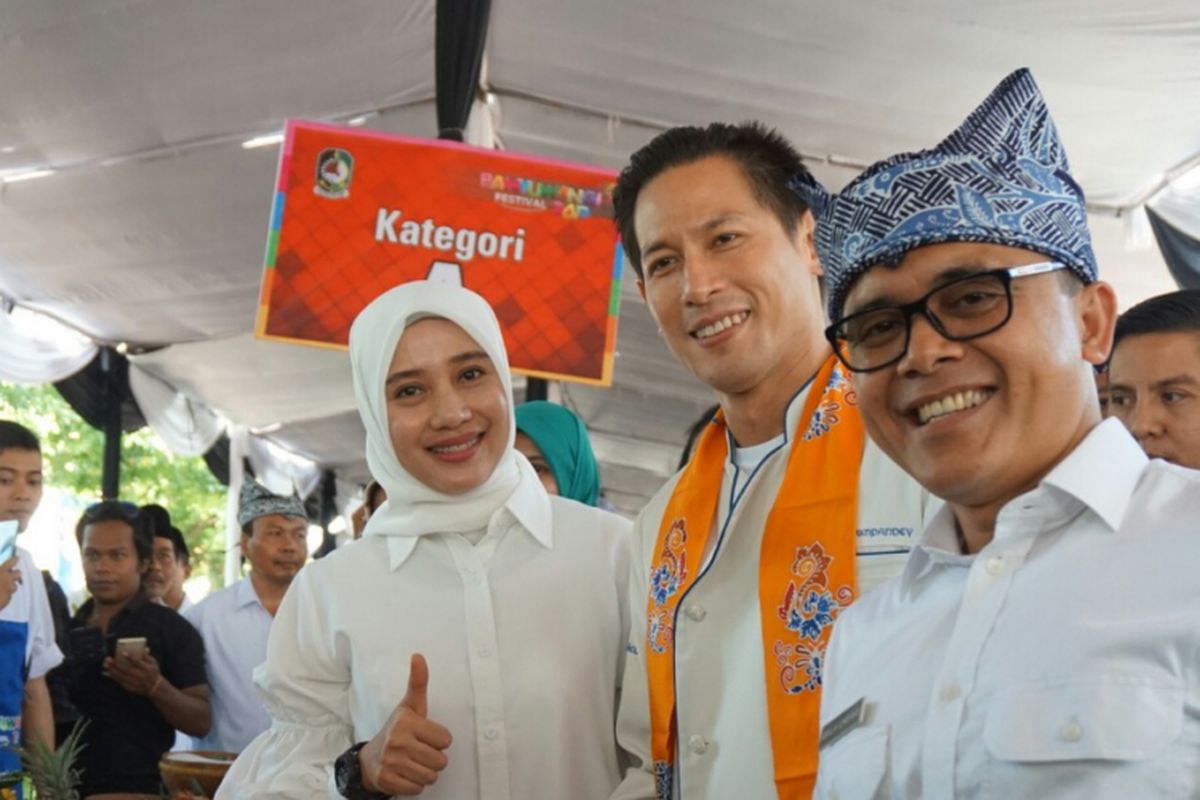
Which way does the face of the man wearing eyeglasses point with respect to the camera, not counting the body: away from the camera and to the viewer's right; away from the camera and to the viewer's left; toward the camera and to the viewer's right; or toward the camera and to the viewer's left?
toward the camera and to the viewer's left

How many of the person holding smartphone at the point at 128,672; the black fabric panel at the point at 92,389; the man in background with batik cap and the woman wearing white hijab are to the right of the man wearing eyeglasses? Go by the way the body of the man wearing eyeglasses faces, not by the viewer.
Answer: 4

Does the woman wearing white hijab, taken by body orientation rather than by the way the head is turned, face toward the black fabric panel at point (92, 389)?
no

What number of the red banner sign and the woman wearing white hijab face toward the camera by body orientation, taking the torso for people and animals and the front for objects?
2

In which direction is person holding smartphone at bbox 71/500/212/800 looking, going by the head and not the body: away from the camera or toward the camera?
toward the camera

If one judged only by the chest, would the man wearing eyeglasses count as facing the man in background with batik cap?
no

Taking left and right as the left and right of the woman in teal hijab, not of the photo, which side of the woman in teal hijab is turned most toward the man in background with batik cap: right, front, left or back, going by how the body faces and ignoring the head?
right

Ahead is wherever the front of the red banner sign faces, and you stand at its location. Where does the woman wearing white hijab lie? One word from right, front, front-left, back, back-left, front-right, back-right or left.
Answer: front

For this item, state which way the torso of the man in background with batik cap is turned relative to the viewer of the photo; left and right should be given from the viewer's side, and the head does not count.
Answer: facing the viewer and to the right of the viewer

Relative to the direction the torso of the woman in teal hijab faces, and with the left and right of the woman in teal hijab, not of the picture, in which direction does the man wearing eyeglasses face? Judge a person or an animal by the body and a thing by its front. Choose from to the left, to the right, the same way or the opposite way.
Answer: the same way

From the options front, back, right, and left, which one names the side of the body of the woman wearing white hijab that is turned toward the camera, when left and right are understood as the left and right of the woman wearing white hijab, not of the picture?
front

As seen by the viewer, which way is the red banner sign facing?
toward the camera

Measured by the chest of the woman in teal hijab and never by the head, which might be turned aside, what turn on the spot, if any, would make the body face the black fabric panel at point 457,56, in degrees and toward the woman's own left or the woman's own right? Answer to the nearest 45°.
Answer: approximately 135° to the woman's own right
